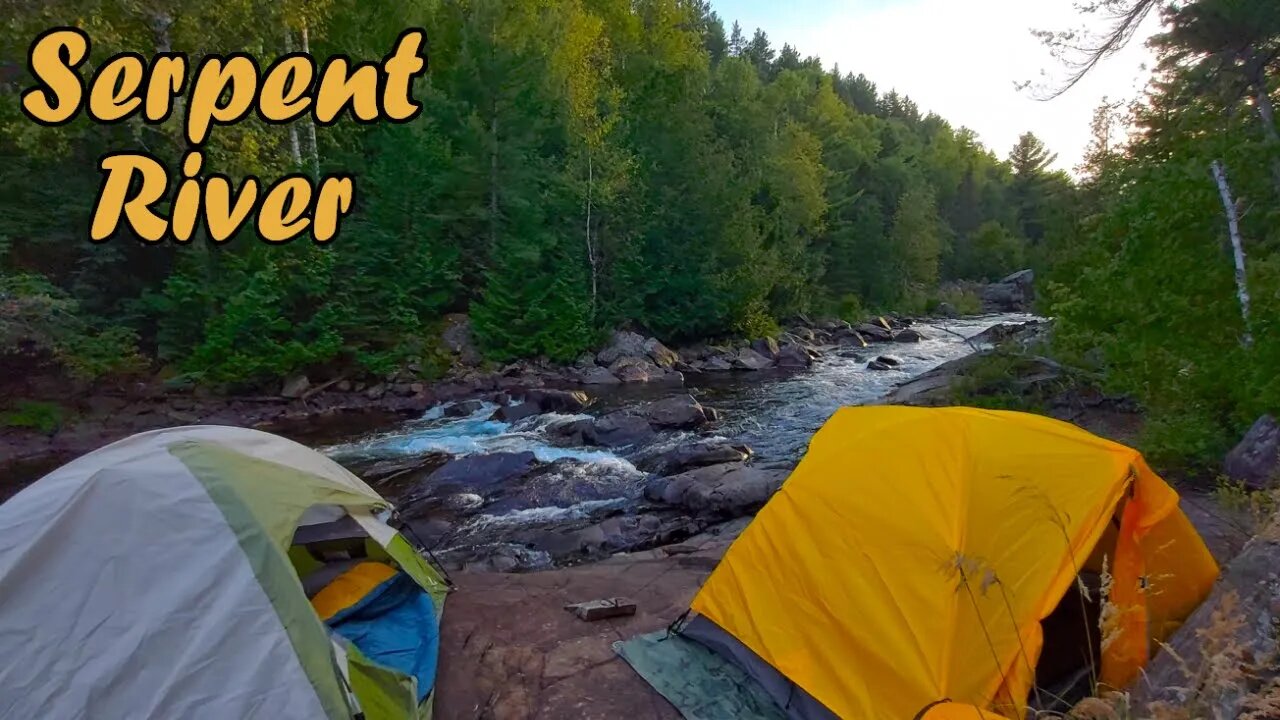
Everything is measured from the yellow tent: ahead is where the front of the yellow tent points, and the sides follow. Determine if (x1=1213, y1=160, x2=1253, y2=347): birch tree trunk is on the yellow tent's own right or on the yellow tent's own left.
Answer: on the yellow tent's own left

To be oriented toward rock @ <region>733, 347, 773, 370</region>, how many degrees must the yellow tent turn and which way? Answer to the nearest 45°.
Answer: approximately 135° to its left

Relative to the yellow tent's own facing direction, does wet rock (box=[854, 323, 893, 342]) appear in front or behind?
behind

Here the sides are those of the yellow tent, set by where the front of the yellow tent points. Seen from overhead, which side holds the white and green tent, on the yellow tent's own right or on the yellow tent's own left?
on the yellow tent's own right

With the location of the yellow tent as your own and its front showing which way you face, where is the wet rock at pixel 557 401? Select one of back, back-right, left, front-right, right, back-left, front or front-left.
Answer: back

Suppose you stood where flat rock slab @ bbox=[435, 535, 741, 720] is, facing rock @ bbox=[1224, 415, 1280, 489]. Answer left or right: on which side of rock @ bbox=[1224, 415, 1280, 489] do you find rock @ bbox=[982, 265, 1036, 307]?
left

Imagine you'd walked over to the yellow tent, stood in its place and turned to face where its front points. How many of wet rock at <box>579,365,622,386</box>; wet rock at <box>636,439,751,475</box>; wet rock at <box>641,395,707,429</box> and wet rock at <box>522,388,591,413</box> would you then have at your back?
4

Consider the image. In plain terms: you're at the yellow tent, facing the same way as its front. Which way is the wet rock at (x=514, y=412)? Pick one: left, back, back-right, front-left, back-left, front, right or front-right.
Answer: back

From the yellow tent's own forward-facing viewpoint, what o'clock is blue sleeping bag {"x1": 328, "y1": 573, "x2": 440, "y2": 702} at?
The blue sleeping bag is roughly at 4 o'clock from the yellow tent.

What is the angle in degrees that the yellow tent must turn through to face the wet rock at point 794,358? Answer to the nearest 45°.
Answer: approximately 135° to its left

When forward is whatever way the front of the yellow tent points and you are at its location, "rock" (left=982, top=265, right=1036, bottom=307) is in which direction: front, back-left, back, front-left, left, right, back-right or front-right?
back-left

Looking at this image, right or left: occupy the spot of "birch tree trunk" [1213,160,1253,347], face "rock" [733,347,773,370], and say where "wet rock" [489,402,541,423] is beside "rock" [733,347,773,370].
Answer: left

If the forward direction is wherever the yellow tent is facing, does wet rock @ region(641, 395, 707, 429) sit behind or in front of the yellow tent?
behind

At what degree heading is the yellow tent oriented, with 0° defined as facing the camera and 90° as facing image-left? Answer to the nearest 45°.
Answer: approximately 315°
